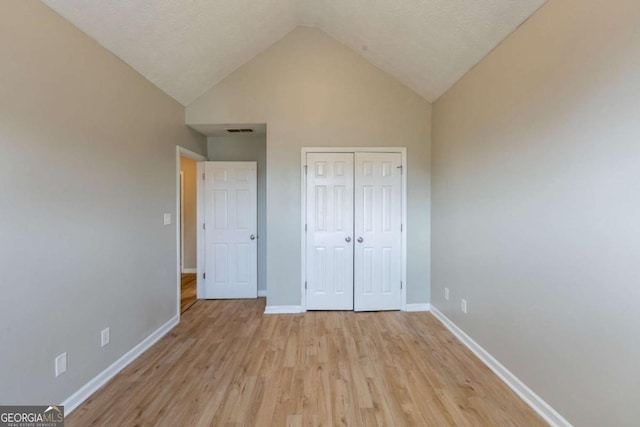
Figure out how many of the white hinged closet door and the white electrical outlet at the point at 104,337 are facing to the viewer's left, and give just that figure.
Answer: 0

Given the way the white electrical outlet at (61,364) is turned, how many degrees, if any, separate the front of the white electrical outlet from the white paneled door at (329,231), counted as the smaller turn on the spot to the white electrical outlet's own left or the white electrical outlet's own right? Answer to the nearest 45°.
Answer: approximately 45° to the white electrical outlet's own left

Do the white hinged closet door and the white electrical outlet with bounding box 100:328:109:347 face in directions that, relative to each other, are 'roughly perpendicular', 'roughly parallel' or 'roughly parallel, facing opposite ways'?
roughly perpendicular

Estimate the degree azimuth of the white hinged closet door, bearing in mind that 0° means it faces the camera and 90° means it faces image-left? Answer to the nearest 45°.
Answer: approximately 0°

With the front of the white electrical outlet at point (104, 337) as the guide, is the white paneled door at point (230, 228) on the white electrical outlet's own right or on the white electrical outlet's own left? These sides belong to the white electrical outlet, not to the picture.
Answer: on the white electrical outlet's own left

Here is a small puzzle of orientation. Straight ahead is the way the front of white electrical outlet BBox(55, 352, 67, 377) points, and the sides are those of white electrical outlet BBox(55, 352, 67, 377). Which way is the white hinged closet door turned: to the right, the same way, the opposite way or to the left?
to the right

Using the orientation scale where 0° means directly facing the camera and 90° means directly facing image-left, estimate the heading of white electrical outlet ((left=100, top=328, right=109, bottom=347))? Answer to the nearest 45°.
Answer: approximately 315°

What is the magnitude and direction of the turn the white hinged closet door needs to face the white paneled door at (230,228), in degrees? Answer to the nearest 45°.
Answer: approximately 90° to its right

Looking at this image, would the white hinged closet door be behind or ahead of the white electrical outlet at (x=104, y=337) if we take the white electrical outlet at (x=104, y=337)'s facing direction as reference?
ahead

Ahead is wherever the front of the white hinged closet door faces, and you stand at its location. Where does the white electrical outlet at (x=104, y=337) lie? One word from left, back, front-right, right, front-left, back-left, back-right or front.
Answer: front-right
